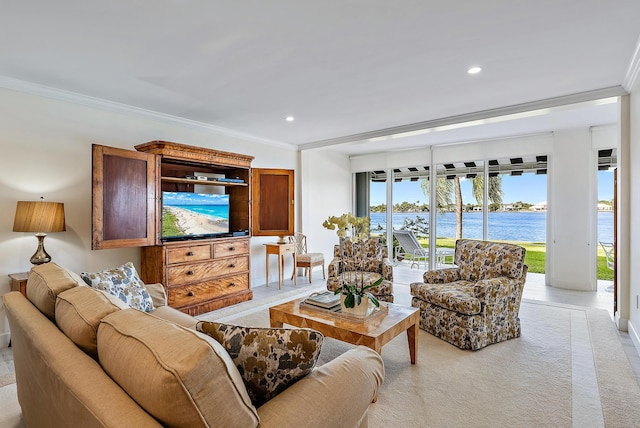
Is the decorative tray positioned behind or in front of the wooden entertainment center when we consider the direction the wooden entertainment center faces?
in front

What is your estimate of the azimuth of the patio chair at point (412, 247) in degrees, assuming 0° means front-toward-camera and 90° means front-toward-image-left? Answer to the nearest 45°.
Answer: approximately 315°

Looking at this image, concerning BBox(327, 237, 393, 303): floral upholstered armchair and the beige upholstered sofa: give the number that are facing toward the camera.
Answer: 1

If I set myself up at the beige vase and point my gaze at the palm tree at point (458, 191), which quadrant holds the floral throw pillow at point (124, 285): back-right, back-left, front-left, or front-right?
back-left

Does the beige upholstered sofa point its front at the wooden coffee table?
yes

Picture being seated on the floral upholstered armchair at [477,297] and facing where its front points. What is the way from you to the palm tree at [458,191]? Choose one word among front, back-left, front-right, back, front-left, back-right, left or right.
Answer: back-right

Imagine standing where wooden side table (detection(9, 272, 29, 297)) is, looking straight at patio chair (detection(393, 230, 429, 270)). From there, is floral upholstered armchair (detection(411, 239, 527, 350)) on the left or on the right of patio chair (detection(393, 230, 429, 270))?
right

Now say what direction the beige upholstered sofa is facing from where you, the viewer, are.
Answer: facing away from the viewer and to the right of the viewer

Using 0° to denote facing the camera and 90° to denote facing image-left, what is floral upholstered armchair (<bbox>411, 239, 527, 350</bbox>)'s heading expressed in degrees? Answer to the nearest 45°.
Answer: approximately 45°

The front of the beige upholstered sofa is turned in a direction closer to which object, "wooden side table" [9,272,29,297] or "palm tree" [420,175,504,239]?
the palm tree

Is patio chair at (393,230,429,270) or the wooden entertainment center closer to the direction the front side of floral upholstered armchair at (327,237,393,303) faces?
the wooden entertainment center

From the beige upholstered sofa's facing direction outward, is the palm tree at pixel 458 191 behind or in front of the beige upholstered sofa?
in front
